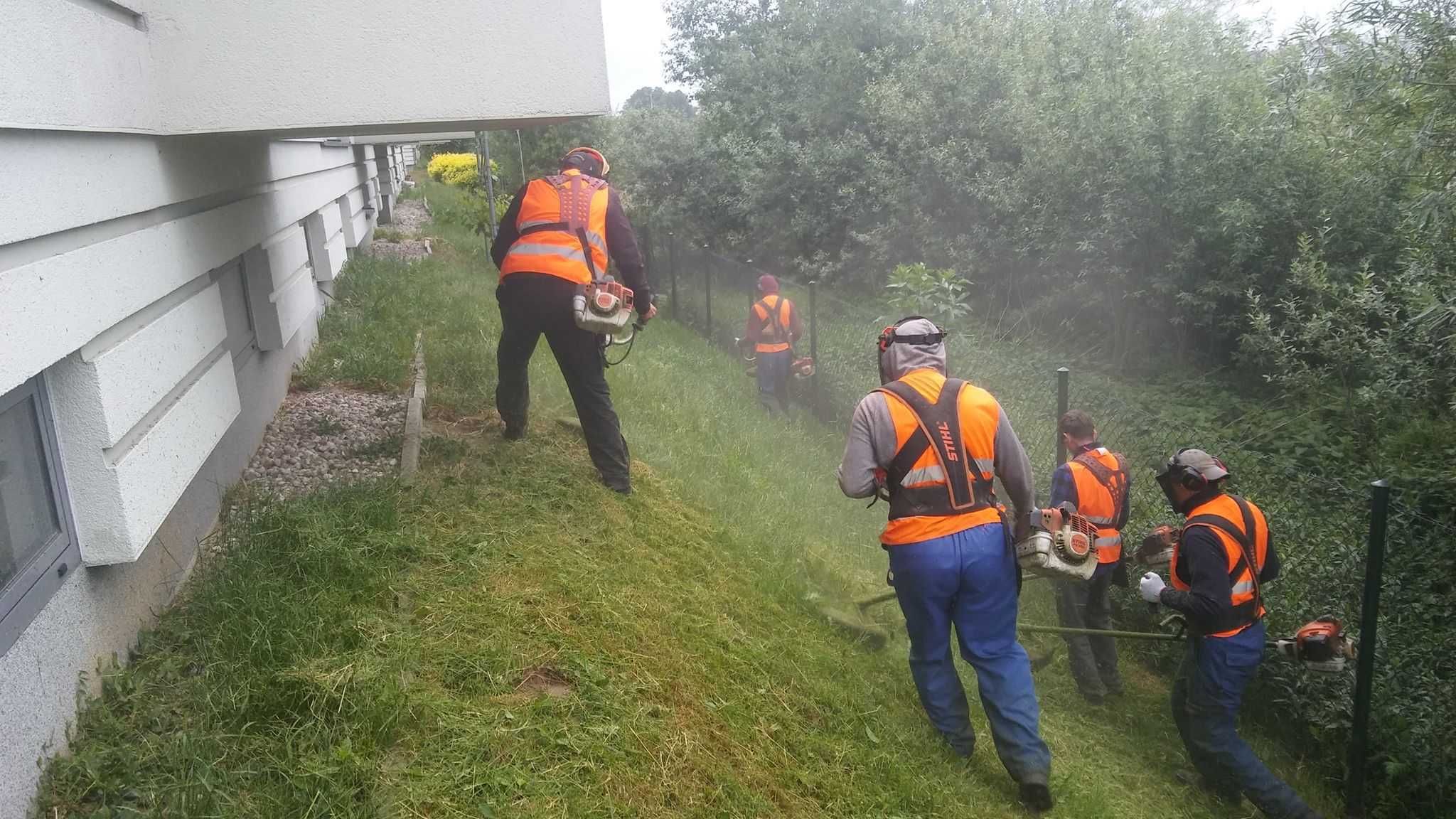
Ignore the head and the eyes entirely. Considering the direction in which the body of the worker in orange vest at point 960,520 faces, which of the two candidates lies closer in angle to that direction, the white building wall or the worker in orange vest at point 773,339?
the worker in orange vest

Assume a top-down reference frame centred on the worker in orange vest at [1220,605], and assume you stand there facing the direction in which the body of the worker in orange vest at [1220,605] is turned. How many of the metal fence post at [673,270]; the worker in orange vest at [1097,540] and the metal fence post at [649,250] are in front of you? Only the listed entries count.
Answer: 3

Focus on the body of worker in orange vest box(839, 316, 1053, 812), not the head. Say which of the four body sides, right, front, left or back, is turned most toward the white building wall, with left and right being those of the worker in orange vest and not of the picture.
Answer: left

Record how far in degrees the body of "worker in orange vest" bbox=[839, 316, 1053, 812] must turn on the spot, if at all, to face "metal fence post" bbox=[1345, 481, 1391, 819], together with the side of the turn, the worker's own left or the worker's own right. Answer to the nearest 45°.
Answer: approximately 45° to the worker's own right

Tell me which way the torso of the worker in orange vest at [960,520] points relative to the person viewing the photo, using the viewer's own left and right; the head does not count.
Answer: facing away from the viewer

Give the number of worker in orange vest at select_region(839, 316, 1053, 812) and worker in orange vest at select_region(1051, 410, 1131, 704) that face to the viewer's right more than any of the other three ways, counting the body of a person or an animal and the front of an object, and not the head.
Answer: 0

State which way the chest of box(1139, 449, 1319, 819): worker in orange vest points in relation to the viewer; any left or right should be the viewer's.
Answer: facing away from the viewer and to the left of the viewer

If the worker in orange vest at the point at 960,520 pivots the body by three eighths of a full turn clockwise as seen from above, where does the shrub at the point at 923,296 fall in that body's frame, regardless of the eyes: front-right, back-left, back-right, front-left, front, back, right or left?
back-left

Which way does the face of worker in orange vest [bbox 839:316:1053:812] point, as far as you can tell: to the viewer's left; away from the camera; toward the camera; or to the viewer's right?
away from the camera
